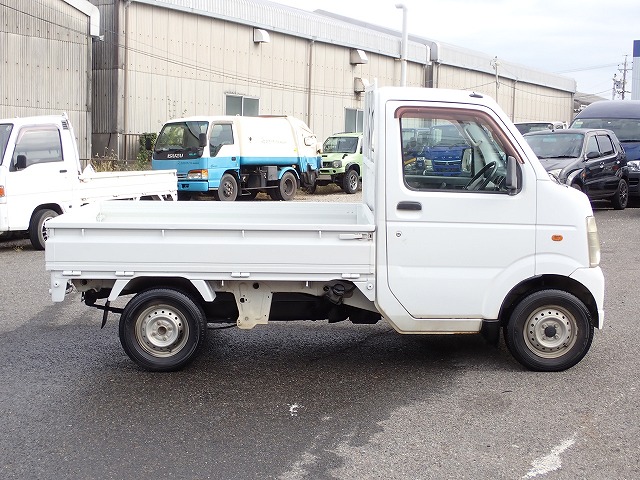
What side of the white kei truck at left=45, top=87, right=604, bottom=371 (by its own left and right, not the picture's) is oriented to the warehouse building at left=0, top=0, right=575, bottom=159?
left

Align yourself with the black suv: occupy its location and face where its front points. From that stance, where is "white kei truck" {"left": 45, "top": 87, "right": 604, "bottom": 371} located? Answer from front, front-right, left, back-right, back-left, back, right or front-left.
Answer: front-left

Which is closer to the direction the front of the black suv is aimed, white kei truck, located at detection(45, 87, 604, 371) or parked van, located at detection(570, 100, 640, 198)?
the white kei truck

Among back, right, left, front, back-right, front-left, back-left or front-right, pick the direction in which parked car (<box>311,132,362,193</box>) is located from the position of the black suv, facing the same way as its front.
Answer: right

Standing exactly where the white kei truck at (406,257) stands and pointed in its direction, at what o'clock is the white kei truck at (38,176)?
the white kei truck at (38,176) is roughly at 8 o'clock from the white kei truck at (406,257).

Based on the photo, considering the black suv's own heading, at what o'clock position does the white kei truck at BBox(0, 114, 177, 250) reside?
The white kei truck is roughly at 12 o'clock from the black suv.

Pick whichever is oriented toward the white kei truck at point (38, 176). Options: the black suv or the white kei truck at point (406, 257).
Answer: the black suv

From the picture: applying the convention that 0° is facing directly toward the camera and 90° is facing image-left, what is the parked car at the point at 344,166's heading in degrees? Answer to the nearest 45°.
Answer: approximately 45°

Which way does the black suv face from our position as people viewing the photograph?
facing the viewer and to the left of the viewer

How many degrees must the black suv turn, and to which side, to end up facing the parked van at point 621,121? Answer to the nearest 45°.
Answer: approximately 135° to its right

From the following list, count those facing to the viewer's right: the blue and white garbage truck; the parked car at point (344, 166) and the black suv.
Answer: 0

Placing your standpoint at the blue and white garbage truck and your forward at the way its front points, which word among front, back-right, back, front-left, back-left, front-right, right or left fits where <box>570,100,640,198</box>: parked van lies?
back-left

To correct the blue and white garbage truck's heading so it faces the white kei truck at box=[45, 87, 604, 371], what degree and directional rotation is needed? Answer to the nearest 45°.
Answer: approximately 45° to its left

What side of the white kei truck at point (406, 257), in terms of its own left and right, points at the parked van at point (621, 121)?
left

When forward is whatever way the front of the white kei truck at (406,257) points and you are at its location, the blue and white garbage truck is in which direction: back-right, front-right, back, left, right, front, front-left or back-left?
left

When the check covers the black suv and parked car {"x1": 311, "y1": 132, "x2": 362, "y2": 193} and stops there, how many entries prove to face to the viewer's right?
0

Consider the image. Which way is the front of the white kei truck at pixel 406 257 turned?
to the viewer's right

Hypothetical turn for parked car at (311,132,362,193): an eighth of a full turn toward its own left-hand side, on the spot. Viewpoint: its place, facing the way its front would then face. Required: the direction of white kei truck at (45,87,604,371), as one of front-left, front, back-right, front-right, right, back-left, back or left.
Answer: front
